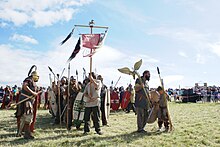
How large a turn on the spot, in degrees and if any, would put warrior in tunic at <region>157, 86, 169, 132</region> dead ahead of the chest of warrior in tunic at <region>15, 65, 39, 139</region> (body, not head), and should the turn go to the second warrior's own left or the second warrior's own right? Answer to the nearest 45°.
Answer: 0° — they already face them

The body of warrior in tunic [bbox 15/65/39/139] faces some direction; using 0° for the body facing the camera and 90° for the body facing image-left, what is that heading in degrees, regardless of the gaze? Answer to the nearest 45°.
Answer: approximately 270°
